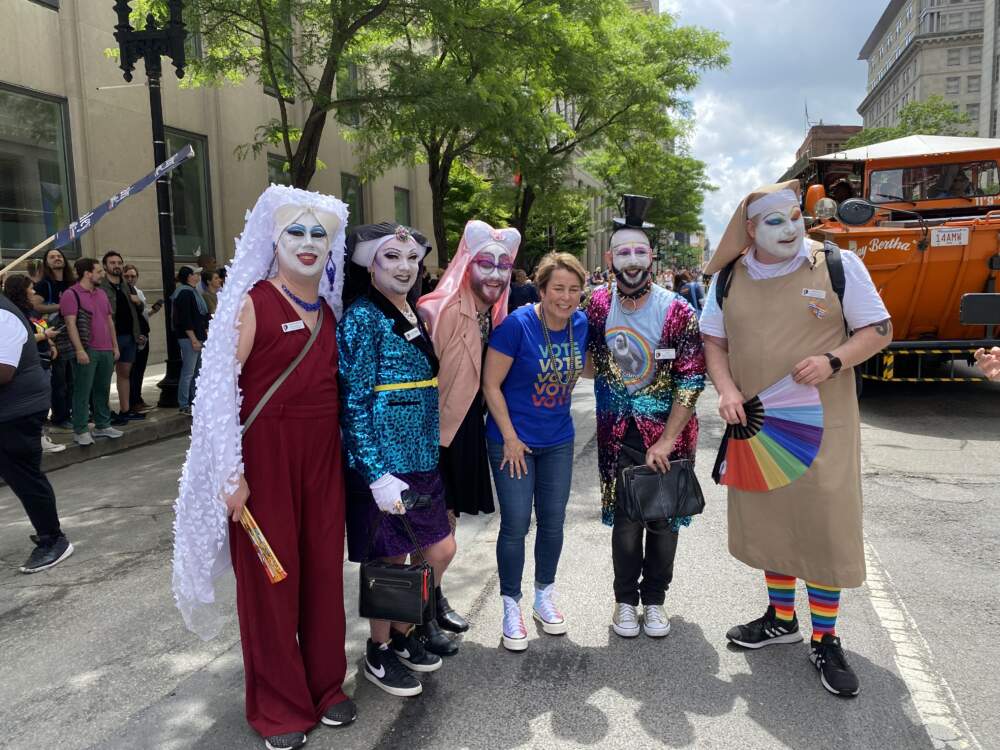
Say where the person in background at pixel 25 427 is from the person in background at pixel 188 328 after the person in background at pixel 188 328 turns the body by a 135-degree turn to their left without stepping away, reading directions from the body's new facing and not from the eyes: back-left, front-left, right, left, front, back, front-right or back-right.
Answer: back-left

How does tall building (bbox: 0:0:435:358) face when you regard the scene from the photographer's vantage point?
facing the viewer and to the right of the viewer

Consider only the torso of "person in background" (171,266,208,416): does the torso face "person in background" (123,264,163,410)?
no

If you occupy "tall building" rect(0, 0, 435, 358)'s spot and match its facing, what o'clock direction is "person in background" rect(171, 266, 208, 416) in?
The person in background is roughly at 1 o'clock from the tall building.

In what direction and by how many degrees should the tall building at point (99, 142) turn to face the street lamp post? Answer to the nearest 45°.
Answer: approximately 45° to its right

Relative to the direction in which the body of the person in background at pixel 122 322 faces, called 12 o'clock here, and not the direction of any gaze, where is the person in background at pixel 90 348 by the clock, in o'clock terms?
the person in background at pixel 90 348 is roughly at 2 o'clock from the person in background at pixel 122 322.

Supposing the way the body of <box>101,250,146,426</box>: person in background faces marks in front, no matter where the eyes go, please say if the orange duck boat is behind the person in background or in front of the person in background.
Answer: in front

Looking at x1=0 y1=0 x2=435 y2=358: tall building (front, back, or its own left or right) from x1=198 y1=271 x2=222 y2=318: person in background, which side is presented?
front

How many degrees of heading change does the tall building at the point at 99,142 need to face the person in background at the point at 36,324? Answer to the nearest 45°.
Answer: approximately 45° to its right

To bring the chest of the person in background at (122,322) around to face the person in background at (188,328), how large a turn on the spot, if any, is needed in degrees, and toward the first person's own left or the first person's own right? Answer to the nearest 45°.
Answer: approximately 45° to the first person's own left

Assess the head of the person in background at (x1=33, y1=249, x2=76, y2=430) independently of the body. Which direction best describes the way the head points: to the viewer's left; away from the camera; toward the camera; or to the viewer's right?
toward the camera

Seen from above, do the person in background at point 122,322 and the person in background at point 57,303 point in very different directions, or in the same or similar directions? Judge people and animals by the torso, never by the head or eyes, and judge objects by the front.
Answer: same or similar directions
